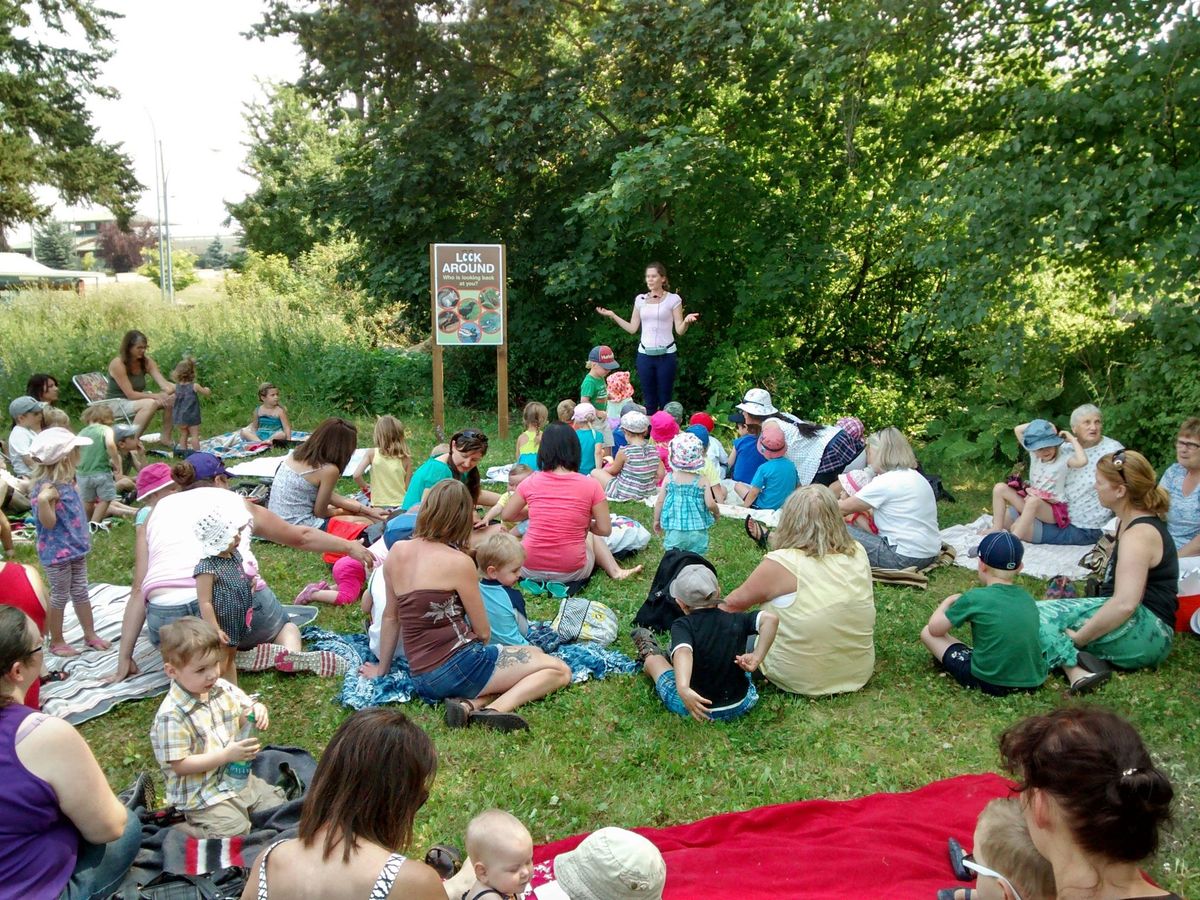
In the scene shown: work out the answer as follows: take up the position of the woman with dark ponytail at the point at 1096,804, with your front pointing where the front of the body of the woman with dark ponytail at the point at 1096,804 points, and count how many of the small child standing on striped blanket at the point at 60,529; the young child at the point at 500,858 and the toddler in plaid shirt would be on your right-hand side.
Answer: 0

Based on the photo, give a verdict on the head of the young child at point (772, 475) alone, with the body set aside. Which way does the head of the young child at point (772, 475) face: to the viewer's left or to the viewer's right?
to the viewer's left

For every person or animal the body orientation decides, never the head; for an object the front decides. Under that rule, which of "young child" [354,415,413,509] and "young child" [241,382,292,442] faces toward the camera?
"young child" [241,382,292,442]

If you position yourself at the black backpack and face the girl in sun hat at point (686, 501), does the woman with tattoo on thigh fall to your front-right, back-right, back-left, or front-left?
back-left

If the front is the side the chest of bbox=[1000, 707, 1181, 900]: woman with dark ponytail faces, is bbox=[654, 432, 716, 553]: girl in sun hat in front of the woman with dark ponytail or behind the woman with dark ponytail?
in front

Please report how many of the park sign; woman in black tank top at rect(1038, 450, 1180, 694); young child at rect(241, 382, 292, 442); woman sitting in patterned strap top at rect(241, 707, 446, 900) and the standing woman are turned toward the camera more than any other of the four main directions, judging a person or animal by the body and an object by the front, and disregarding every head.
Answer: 3

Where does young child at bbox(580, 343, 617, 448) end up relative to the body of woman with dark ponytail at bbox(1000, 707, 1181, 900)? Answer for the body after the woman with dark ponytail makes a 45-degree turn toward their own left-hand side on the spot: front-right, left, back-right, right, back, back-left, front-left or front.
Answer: front-right

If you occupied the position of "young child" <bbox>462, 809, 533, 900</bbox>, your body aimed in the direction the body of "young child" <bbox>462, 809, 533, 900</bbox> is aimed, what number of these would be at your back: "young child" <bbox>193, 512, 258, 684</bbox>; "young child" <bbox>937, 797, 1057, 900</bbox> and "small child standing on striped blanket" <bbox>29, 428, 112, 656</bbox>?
2

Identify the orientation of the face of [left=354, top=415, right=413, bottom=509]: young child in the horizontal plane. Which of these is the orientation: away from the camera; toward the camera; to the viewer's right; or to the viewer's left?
away from the camera

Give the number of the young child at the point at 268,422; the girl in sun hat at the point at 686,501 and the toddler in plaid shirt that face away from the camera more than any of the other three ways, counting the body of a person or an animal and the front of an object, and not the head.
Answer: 1

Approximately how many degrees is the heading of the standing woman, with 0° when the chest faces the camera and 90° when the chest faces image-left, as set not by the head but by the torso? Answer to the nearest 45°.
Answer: approximately 0°

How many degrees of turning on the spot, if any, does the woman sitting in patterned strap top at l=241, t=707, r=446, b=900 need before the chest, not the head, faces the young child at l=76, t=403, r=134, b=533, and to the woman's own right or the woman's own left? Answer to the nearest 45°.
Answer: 0° — they already face them

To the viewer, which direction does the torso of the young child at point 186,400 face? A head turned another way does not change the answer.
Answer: away from the camera

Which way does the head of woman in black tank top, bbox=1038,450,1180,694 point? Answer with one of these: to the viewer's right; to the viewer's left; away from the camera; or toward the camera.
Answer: to the viewer's left

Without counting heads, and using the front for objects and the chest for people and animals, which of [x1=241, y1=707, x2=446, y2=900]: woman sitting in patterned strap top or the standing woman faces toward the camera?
the standing woman

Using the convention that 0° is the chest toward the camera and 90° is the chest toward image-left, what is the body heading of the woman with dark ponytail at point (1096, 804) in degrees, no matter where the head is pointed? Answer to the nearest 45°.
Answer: approximately 135°

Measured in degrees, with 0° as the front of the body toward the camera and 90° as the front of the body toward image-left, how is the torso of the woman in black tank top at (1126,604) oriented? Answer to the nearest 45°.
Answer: approximately 90°

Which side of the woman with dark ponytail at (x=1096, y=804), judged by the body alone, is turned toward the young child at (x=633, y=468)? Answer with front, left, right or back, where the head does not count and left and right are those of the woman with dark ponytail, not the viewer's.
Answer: front

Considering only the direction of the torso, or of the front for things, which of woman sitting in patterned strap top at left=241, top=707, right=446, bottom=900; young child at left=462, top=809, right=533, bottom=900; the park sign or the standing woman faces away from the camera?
the woman sitting in patterned strap top

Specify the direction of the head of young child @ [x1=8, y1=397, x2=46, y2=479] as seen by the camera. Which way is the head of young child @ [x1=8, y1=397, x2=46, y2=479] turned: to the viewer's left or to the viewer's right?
to the viewer's right

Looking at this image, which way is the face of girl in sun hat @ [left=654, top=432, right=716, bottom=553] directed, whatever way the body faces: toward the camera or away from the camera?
away from the camera

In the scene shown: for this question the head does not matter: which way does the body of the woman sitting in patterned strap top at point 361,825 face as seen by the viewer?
away from the camera

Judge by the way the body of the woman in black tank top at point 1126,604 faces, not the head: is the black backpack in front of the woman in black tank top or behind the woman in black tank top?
in front
